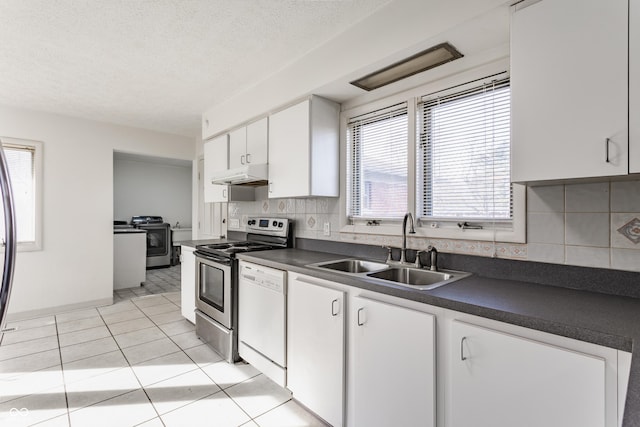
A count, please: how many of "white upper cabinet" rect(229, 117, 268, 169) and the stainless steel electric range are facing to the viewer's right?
0

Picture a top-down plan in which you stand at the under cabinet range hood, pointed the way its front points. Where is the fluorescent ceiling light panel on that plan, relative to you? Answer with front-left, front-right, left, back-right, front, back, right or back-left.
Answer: left

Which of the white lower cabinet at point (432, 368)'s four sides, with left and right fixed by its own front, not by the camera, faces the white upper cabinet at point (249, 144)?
right

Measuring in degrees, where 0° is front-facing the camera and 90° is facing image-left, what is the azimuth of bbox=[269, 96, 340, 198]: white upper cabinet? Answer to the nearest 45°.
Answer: approximately 45°

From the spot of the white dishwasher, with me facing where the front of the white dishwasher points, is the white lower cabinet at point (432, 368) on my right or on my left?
on my left

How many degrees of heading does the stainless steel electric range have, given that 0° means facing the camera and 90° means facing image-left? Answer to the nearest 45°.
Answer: approximately 45°

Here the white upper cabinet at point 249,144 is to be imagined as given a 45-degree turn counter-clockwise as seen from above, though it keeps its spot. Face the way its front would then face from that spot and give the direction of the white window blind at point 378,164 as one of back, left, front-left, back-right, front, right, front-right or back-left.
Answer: front-left

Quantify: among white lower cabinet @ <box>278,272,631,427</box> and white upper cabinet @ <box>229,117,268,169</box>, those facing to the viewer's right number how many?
0

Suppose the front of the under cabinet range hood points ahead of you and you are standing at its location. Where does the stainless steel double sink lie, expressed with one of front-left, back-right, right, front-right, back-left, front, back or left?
left

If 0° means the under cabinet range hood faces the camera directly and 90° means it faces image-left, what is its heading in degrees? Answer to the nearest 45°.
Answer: approximately 45°

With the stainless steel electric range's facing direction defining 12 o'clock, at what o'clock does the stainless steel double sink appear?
The stainless steel double sink is roughly at 9 o'clock from the stainless steel electric range.

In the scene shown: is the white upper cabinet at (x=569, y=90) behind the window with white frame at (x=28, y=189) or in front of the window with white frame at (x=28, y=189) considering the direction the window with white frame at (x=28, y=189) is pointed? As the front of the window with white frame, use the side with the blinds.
in front

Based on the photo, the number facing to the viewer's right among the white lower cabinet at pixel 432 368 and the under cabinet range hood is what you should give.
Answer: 0

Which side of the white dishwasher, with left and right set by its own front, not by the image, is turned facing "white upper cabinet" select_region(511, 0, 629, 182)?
left
